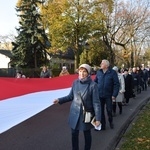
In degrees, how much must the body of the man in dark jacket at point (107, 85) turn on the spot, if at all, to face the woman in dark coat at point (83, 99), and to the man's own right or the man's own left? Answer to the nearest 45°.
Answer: approximately 45° to the man's own left

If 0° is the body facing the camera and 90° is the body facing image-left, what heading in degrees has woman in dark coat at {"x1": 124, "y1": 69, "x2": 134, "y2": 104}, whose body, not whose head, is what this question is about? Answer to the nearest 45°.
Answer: approximately 45°

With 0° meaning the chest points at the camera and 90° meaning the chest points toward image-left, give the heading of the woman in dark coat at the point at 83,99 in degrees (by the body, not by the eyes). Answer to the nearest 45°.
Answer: approximately 45°

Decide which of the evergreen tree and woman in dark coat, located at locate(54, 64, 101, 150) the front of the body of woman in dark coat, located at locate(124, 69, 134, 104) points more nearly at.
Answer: the woman in dark coat

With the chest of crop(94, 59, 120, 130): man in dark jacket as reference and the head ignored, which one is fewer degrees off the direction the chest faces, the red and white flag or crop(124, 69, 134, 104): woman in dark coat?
the red and white flag

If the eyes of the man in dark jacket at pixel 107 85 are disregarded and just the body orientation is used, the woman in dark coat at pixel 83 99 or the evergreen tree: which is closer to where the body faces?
the woman in dark coat

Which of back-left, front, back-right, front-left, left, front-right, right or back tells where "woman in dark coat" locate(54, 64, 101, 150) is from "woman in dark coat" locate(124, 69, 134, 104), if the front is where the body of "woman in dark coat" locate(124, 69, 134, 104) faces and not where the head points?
front-left
